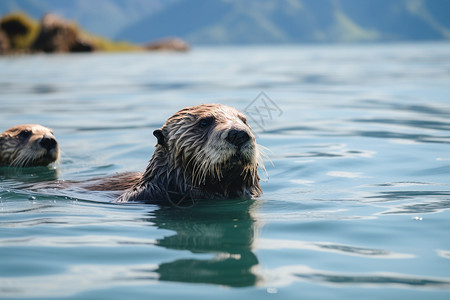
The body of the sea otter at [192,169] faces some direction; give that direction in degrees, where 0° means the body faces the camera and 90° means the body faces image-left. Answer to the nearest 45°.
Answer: approximately 315°

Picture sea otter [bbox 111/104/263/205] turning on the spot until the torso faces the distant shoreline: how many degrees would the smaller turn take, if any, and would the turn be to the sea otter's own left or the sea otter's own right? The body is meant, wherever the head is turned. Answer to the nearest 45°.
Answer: approximately 135° to the sea otter's own left

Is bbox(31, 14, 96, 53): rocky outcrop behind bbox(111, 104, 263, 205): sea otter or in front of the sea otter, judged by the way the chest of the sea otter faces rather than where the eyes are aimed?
behind
